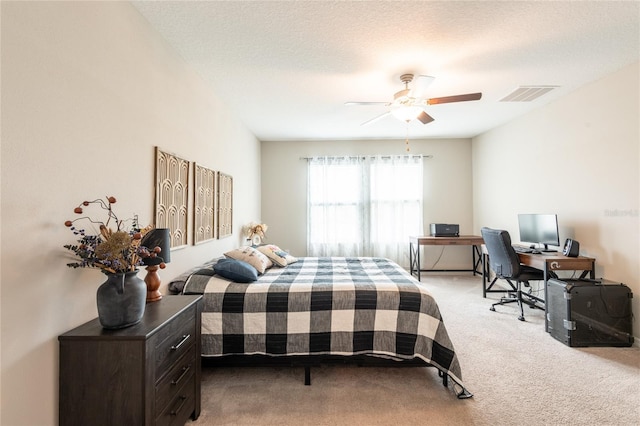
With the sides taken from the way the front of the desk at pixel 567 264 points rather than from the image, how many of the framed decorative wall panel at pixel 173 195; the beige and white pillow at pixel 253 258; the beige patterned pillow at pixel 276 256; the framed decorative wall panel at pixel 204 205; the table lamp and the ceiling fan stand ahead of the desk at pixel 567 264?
6

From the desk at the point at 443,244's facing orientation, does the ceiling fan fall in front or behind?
in front

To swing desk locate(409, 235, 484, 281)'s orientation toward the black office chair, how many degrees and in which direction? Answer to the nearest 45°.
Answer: approximately 45° to its left

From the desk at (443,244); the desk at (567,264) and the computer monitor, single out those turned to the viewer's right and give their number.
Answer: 0

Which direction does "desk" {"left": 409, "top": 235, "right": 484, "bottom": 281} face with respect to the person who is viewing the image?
facing the viewer

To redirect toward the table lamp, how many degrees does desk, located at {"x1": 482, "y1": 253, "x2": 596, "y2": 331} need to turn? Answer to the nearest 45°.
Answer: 0° — it already faces it

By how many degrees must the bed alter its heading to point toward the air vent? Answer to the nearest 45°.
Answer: approximately 45° to its left

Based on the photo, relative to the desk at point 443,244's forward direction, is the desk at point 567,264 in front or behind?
in front

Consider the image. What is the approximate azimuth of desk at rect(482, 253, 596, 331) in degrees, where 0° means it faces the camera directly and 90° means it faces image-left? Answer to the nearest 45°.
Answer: approximately 45°

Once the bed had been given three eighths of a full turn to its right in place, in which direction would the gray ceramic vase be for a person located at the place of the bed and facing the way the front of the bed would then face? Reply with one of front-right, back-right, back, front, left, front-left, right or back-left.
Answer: front

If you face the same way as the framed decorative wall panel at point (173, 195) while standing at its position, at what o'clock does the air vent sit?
The air vent is roughly at 11 o'clock from the framed decorative wall panel.

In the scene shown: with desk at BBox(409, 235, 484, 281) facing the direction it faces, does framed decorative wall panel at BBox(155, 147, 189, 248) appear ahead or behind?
ahead

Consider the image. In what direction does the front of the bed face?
to the viewer's right

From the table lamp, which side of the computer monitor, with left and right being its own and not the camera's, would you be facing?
front

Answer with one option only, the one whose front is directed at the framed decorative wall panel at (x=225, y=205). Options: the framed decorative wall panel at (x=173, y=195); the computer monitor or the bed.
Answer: the computer monitor

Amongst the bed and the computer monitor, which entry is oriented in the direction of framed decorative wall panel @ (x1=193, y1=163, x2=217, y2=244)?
the computer monitor
